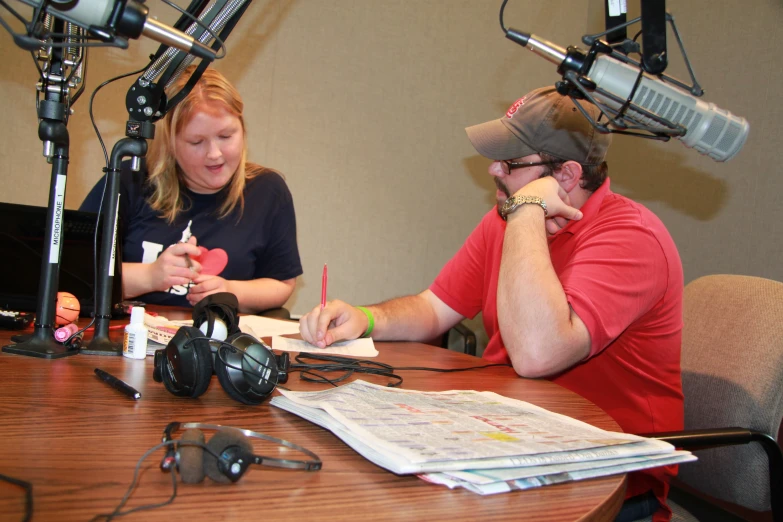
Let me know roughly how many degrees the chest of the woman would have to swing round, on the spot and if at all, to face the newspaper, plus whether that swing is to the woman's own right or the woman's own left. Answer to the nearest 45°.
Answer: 0° — they already face it

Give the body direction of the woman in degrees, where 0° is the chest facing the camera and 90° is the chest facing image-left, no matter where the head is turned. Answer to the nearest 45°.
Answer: approximately 0°

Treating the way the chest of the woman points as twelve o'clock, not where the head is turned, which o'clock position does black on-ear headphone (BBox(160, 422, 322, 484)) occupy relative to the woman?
The black on-ear headphone is roughly at 12 o'clock from the woman.

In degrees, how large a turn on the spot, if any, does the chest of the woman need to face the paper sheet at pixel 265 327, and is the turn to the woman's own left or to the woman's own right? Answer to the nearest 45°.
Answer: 0° — they already face it

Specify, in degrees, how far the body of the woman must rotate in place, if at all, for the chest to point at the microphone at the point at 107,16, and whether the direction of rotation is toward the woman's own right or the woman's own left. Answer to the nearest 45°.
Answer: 0° — they already face it

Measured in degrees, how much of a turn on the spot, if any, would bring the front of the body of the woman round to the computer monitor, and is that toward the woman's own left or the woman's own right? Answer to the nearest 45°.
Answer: approximately 45° to the woman's own right

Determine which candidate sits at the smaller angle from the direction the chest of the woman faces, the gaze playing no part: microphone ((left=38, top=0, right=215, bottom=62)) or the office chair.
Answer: the microphone

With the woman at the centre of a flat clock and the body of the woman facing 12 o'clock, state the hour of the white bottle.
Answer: The white bottle is roughly at 12 o'clock from the woman.
